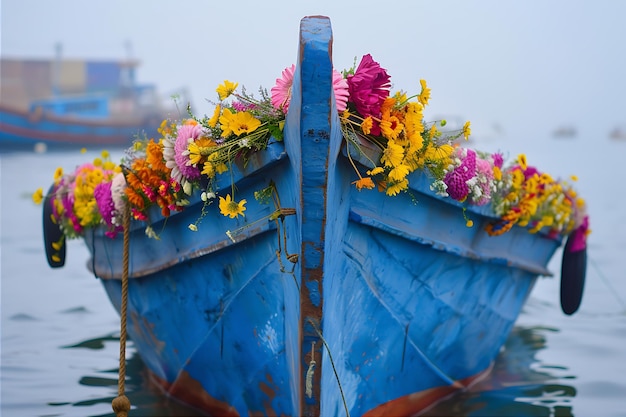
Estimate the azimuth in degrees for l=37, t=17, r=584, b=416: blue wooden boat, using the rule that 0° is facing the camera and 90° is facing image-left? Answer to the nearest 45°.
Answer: approximately 0°
